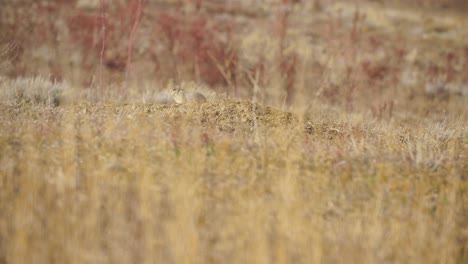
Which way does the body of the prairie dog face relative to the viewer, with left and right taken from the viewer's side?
facing to the left of the viewer

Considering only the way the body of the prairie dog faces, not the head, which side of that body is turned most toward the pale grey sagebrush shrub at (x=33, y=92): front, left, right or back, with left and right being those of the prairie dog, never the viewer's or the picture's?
front
